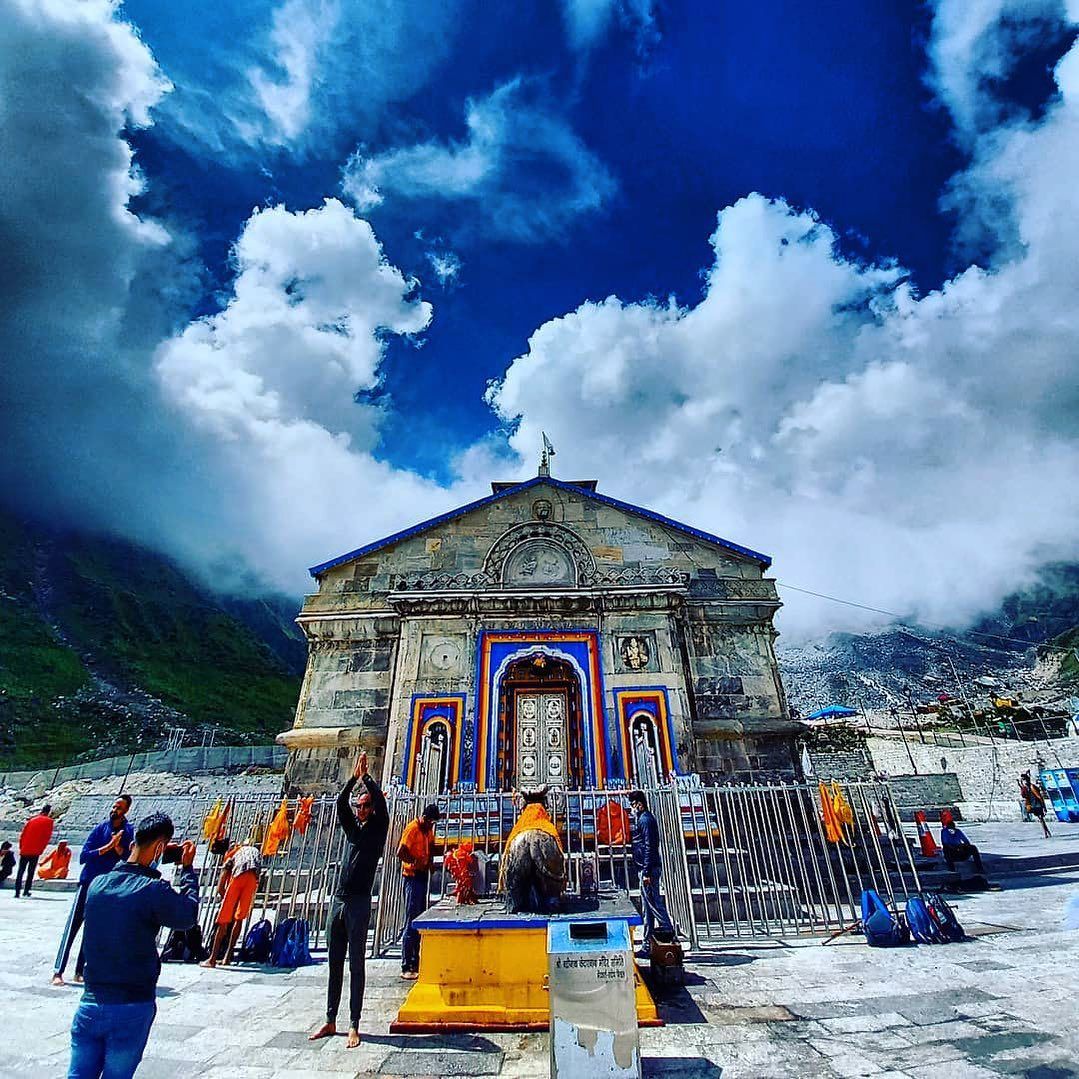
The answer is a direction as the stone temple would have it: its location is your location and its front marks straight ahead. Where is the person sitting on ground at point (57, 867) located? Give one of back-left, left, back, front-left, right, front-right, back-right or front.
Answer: right

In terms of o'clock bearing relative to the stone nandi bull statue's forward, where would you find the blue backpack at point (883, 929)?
The blue backpack is roughly at 2 o'clock from the stone nandi bull statue.

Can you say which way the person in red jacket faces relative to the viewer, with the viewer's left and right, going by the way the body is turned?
facing away from the viewer

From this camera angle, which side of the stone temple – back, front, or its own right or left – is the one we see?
front

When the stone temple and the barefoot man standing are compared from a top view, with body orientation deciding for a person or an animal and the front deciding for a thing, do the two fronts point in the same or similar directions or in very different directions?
same or similar directions

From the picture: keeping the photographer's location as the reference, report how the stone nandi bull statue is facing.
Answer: facing away from the viewer

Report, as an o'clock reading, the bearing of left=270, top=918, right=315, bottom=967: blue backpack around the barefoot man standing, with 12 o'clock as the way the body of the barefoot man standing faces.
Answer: The blue backpack is roughly at 4 o'clock from the barefoot man standing.

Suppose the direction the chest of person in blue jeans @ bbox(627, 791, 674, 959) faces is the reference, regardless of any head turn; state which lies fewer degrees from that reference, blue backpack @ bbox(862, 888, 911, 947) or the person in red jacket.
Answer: the person in red jacket

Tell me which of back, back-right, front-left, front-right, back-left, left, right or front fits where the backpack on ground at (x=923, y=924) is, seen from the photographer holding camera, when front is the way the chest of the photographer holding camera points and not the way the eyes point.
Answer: front-right

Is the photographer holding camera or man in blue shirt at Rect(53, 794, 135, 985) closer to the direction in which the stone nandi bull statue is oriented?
the man in blue shirt

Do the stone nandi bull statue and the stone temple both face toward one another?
yes

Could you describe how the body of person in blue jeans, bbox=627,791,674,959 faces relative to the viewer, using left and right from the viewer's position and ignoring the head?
facing to the left of the viewer

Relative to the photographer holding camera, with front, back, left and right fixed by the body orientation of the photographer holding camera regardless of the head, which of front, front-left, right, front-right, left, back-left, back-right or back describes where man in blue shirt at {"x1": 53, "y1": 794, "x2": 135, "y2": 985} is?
front-left

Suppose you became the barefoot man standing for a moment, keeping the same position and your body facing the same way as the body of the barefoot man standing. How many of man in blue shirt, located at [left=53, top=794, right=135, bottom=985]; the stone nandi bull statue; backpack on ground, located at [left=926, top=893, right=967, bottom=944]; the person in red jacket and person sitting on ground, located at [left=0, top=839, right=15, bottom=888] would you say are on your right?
3
